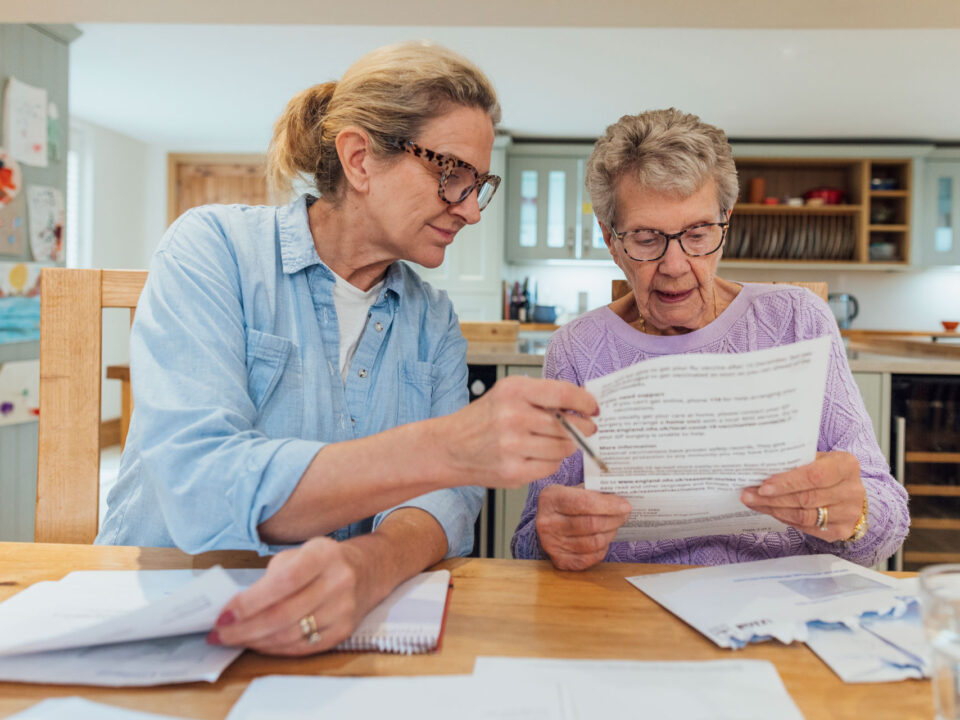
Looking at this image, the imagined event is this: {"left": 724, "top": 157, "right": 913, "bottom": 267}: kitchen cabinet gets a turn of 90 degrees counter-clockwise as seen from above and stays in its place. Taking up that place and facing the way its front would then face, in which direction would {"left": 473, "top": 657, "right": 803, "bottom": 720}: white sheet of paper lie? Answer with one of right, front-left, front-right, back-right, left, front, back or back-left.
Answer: right

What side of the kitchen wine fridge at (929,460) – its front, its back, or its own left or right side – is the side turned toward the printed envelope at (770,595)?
front

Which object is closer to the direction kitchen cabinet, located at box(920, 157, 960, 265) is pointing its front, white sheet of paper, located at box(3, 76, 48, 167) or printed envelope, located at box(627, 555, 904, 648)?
the printed envelope

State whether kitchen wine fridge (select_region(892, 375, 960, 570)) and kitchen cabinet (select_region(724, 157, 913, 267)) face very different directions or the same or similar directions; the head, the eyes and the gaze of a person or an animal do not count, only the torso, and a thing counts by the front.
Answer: same or similar directions

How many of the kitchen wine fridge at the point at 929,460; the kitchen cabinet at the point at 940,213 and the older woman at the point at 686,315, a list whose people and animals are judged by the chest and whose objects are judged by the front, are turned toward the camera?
3

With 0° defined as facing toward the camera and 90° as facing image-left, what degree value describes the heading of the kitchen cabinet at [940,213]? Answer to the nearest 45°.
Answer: approximately 0°

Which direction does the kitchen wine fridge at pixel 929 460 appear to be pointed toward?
toward the camera

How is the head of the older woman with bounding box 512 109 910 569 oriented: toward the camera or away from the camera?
toward the camera

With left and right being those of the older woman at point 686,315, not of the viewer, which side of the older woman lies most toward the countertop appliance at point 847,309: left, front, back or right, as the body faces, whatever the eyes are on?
back

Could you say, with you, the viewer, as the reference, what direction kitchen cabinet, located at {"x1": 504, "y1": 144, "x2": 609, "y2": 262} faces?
facing the viewer

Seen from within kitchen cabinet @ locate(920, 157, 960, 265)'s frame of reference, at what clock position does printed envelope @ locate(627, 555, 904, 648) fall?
The printed envelope is roughly at 12 o'clock from the kitchen cabinet.

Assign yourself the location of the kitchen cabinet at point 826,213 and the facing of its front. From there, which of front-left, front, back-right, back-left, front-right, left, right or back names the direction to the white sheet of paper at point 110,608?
front

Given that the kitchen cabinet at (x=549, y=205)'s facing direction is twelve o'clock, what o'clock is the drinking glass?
The drinking glass is roughly at 12 o'clock from the kitchen cabinet.

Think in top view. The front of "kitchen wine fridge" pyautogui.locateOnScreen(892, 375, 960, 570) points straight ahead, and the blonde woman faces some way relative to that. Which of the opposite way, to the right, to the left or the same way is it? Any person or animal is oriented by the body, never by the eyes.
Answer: to the left
